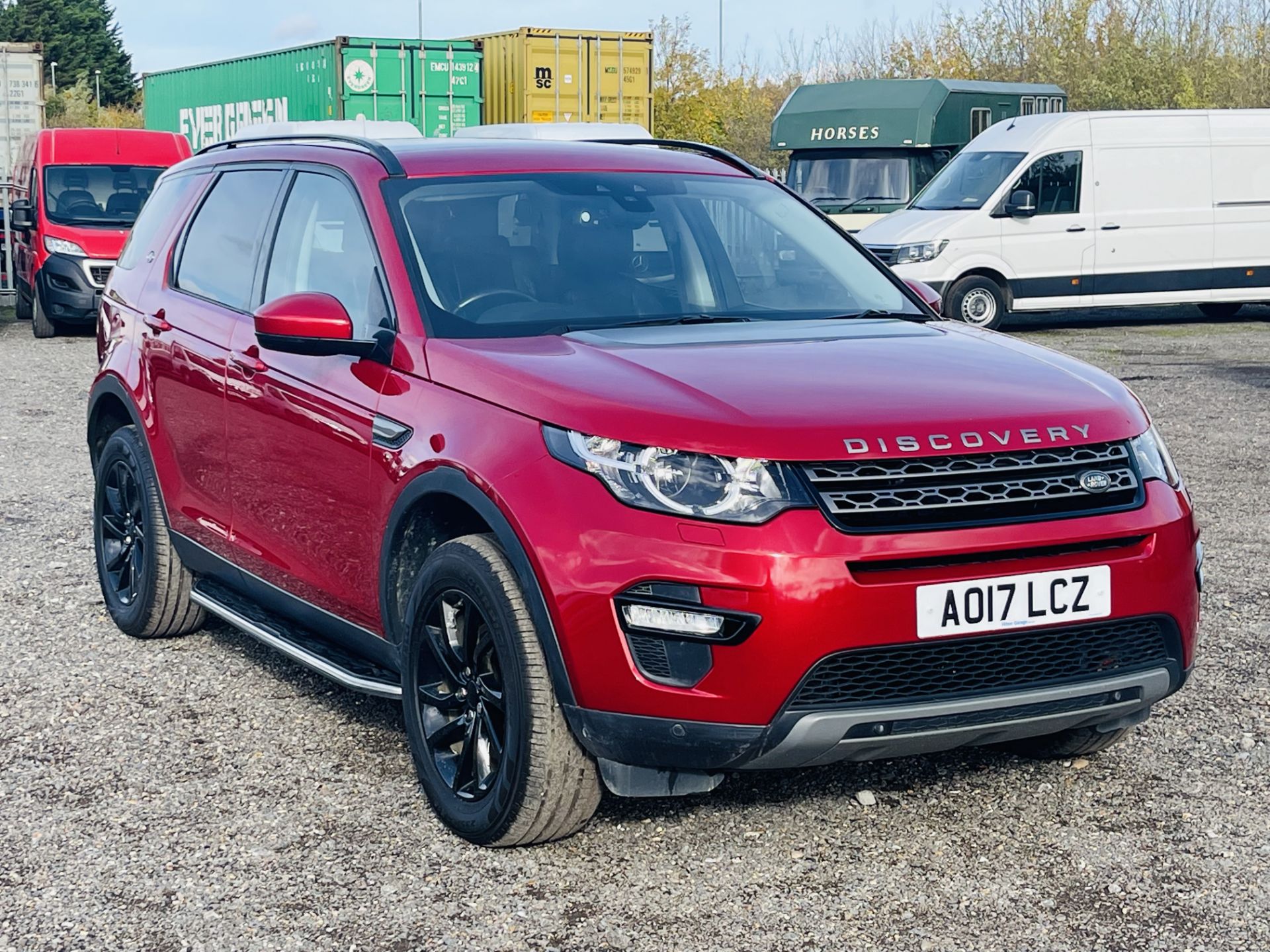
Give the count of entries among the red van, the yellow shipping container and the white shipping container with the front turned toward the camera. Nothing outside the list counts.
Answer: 3

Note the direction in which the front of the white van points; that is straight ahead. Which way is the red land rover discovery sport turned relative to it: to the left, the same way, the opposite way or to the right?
to the left

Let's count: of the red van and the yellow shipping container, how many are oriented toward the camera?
2

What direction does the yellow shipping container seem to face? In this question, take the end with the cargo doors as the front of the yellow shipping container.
toward the camera

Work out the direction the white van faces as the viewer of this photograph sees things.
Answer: facing the viewer and to the left of the viewer

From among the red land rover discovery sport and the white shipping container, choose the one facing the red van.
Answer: the white shipping container

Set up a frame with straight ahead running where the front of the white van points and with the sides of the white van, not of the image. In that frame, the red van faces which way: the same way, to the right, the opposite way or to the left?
to the left

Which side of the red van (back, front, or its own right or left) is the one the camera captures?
front

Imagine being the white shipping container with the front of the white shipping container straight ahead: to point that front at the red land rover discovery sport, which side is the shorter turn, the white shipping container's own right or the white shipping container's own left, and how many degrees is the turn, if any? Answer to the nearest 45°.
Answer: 0° — it already faces it

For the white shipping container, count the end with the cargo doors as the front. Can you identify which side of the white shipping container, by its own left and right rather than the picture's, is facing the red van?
front

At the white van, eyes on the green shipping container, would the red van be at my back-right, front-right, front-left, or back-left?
front-left

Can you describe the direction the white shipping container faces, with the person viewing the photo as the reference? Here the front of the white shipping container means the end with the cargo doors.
facing the viewer

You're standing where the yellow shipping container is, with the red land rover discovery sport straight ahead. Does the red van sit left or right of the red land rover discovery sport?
right

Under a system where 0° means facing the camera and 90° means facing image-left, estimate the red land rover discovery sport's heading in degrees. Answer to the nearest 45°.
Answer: approximately 315°

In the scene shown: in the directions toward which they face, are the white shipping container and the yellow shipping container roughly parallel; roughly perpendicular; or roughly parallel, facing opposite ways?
roughly parallel
